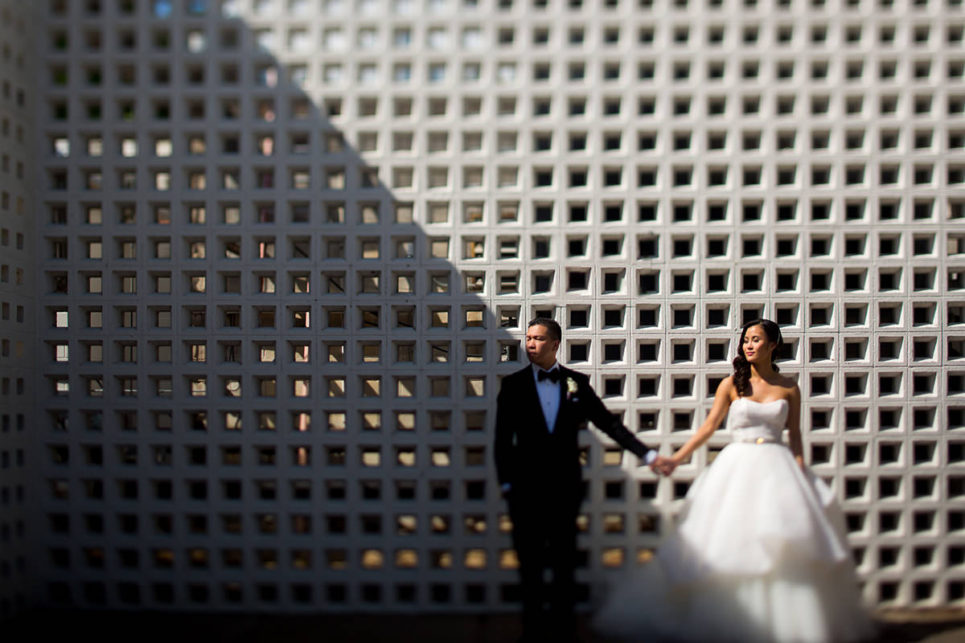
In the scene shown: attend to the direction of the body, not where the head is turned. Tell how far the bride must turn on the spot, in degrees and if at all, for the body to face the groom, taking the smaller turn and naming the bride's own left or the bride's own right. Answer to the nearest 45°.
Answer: approximately 90° to the bride's own right

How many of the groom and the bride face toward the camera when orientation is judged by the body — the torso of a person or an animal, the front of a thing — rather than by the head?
2

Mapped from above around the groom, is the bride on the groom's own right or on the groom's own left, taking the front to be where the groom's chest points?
on the groom's own left

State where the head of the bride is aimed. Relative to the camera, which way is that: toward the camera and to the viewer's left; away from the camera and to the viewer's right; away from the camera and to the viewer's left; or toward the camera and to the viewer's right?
toward the camera and to the viewer's left

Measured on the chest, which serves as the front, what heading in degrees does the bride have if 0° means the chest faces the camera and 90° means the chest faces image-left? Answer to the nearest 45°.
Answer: approximately 0°

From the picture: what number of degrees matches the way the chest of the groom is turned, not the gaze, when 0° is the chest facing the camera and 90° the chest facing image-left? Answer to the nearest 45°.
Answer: approximately 0°
